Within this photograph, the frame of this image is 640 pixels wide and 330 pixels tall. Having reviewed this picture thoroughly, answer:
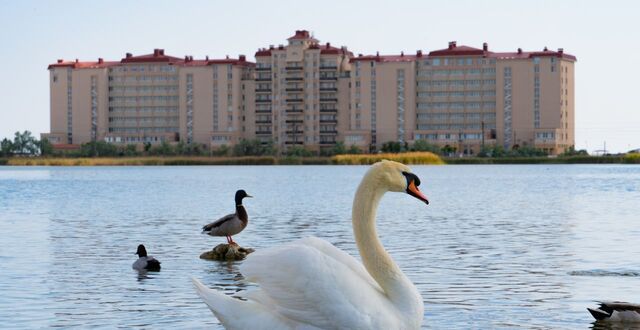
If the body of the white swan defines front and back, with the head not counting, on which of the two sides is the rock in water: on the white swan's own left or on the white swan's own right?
on the white swan's own left

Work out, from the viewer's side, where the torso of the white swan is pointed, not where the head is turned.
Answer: to the viewer's right
